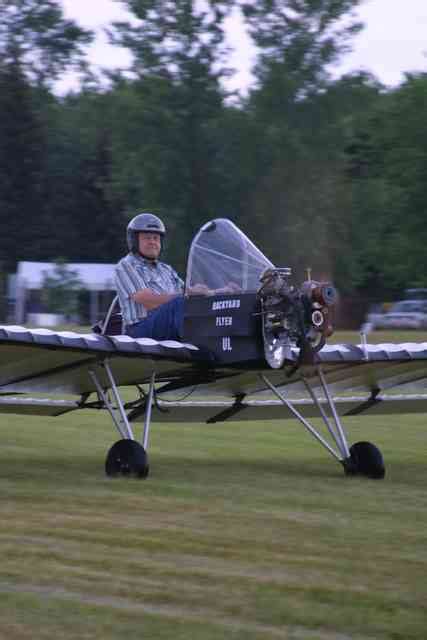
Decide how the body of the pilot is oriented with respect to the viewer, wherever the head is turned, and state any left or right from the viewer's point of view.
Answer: facing the viewer and to the right of the viewer

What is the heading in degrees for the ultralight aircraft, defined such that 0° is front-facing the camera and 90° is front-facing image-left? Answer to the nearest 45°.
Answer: approximately 315°
